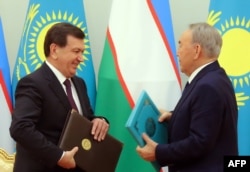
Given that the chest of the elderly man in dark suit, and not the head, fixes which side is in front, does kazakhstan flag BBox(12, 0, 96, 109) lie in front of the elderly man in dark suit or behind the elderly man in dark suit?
in front

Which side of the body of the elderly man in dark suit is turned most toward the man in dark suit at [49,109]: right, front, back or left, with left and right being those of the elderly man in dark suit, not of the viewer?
front

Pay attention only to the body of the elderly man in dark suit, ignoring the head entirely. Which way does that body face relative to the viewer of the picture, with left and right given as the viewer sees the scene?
facing to the left of the viewer

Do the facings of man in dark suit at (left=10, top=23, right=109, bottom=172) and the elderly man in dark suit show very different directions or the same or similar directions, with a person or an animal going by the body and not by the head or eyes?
very different directions

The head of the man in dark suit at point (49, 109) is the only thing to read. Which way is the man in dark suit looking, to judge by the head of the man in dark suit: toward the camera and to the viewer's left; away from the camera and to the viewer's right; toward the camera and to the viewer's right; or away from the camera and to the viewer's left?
toward the camera and to the viewer's right

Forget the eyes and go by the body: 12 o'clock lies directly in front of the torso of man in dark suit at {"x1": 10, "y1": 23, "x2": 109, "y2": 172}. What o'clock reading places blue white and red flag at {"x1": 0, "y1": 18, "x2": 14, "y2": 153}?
The blue white and red flag is roughly at 7 o'clock from the man in dark suit.

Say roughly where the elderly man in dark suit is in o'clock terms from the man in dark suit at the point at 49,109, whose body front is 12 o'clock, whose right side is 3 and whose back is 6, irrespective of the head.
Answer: The elderly man in dark suit is roughly at 11 o'clock from the man in dark suit.

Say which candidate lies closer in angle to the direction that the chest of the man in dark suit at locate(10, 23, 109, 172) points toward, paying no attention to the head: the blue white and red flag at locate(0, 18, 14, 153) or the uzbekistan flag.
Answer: the uzbekistan flag

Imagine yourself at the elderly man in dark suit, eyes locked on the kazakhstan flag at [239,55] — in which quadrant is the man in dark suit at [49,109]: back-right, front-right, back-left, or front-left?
back-left

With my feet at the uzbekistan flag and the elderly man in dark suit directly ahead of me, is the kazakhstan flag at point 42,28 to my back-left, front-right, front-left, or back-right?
back-right

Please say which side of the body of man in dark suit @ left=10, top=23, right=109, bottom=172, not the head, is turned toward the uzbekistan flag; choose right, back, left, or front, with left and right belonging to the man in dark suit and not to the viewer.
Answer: left

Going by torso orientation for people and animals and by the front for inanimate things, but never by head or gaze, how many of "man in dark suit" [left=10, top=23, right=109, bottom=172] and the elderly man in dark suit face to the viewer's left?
1

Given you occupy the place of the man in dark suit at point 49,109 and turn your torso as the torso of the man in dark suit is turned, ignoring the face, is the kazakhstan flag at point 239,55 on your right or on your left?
on your left

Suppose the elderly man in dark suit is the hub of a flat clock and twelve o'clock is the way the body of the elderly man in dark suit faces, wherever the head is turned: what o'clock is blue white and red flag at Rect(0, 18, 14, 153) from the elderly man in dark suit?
The blue white and red flag is roughly at 1 o'clock from the elderly man in dark suit.

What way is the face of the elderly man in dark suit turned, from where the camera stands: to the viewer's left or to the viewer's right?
to the viewer's left
